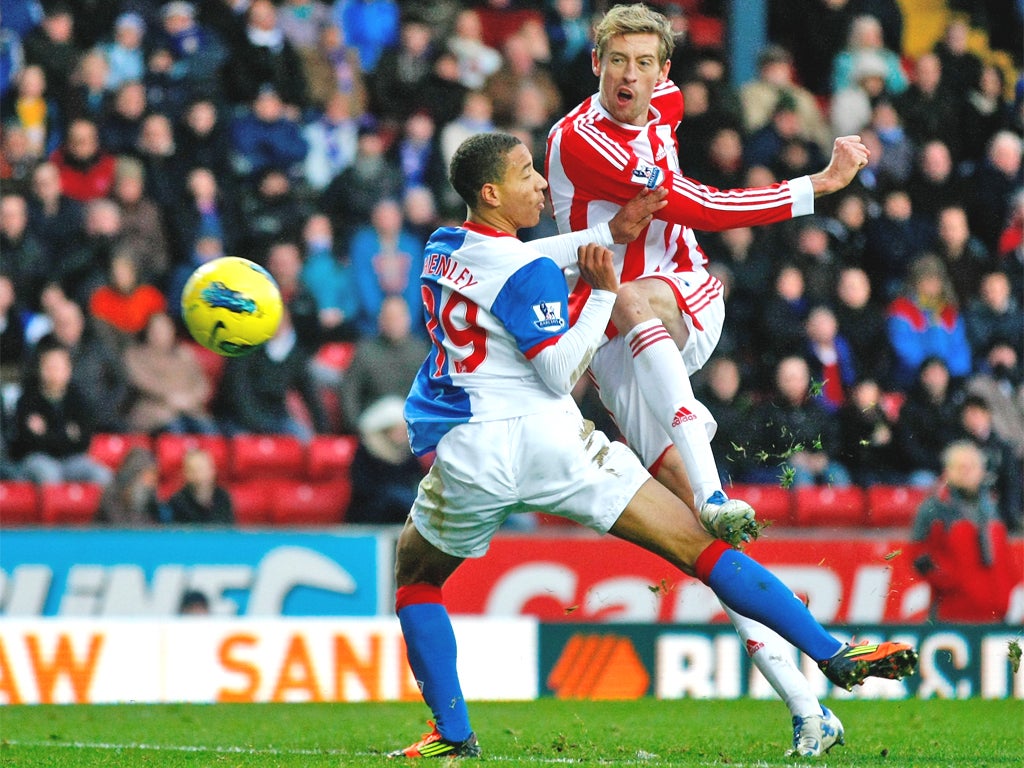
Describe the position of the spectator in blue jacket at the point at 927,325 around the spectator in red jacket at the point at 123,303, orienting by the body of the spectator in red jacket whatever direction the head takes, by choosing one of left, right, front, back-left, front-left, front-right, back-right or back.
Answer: left

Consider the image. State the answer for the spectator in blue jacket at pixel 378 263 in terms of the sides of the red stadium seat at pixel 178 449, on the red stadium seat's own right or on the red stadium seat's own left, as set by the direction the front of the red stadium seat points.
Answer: on the red stadium seat's own left

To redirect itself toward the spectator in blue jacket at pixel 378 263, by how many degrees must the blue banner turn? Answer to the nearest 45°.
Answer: approximately 135° to its left

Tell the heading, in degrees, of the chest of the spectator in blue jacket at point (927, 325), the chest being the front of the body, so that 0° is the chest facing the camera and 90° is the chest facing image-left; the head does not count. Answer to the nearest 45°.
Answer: approximately 0°

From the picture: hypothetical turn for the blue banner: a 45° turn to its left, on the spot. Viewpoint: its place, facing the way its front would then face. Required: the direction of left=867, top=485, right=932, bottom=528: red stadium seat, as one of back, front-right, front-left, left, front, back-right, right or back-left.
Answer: front-left

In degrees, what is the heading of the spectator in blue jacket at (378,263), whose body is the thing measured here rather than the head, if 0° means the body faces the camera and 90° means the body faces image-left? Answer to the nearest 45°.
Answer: approximately 0°
